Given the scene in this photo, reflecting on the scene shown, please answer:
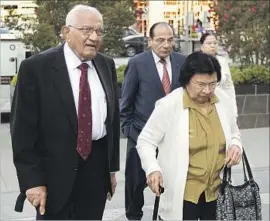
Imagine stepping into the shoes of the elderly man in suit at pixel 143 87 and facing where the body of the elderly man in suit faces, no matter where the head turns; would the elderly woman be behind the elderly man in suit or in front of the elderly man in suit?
in front

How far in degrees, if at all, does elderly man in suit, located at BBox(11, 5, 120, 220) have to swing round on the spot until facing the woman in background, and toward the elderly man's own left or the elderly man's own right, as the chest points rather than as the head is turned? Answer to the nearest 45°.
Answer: approximately 90° to the elderly man's own left

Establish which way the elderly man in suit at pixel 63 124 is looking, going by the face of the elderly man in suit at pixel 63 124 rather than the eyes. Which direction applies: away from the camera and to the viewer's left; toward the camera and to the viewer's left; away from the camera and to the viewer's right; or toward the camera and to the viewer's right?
toward the camera and to the viewer's right

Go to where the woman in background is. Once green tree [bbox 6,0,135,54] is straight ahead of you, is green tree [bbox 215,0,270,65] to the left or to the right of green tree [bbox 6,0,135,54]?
right

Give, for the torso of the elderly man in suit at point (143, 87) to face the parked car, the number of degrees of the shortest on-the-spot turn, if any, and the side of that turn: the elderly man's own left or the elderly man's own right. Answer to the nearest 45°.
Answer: approximately 135° to the elderly man's own left

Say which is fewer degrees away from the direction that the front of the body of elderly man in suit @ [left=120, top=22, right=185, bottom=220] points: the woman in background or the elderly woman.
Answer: the elderly woman

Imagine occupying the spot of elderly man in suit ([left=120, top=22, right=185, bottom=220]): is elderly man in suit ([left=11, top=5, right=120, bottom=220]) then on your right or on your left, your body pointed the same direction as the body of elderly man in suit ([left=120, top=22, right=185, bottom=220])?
on your right

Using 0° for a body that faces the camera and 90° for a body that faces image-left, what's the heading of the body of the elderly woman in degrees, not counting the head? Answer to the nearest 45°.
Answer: approximately 315°

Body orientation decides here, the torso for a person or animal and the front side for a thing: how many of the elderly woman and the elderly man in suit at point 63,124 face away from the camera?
0

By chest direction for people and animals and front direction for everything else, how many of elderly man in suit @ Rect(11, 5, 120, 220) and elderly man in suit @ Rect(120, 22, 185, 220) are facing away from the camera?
0

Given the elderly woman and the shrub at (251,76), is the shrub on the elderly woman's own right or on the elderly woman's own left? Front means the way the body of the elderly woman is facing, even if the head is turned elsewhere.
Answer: on the elderly woman's own left
